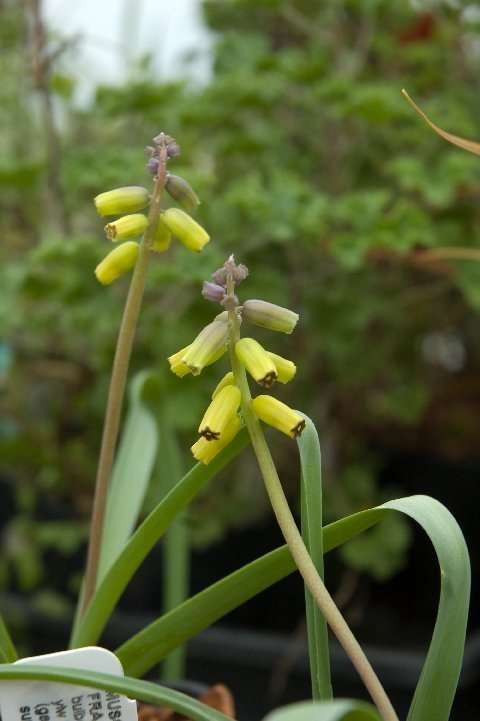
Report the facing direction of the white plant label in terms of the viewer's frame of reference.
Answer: facing the viewer
